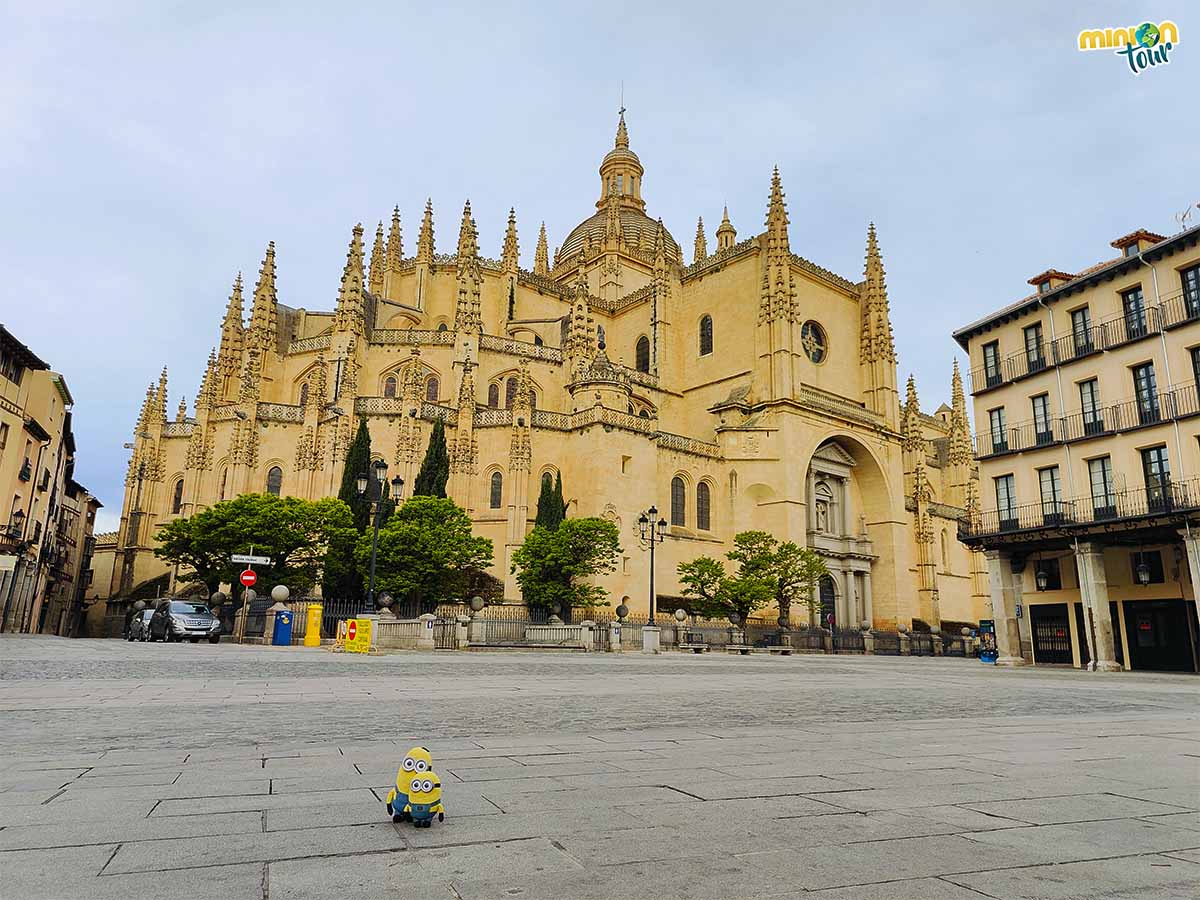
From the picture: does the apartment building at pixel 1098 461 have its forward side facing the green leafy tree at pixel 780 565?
no

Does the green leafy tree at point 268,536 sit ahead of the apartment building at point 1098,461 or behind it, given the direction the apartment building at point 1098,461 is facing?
ahead

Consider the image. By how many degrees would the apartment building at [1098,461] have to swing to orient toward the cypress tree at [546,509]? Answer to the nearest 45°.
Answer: approximately 45° to its right

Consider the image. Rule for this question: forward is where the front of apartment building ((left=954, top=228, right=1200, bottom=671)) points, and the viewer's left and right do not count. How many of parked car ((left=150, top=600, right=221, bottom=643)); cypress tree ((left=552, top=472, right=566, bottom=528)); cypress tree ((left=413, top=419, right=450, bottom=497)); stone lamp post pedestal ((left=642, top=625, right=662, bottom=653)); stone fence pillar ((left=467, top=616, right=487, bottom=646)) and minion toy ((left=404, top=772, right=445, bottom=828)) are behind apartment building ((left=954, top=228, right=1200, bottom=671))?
0

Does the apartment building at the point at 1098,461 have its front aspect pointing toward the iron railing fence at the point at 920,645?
no

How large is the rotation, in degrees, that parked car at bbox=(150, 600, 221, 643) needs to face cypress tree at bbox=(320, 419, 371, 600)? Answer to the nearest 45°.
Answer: approximately 90° to its left

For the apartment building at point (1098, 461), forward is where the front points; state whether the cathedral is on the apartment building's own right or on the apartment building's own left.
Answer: on the apartment building's own right

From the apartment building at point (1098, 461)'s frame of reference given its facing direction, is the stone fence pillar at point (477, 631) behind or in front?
in front

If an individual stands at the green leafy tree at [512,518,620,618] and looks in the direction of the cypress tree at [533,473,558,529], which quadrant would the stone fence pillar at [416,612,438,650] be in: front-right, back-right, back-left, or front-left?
back-left

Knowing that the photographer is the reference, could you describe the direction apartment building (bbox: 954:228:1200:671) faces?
facing the viewer and to the left of the viewer

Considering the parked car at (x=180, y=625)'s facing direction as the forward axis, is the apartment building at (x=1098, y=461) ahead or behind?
ahead

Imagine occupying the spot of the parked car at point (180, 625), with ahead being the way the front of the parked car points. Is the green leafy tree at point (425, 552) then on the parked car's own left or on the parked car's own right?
on the parked car's own left

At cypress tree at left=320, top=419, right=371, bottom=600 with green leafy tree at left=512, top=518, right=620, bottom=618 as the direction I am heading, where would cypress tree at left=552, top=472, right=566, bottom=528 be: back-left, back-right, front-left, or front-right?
front-left

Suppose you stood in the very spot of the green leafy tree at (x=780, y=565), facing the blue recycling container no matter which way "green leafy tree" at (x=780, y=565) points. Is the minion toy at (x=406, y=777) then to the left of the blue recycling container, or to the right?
left

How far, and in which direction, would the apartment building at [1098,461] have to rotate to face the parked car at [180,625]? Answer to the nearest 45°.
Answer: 0° — it already faces it

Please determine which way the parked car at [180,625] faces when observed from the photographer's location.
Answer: facing the viewer and to the right of the viewer

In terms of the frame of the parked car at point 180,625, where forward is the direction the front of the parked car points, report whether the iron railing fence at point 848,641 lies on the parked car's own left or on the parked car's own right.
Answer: on the parked car's own left

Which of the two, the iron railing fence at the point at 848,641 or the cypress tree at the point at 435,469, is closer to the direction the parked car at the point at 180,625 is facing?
the iron railing fence

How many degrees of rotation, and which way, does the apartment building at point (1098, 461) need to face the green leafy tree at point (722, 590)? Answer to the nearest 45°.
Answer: approximately 45° to its right

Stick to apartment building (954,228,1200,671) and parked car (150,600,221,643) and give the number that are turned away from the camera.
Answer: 0

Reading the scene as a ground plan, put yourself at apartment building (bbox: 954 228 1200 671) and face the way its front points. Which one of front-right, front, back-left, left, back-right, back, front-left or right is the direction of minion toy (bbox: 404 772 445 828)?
front-left
